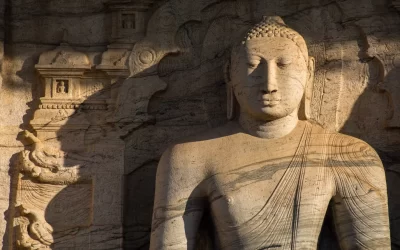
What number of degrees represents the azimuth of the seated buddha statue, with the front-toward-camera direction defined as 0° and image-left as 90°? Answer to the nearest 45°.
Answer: approximately 0°

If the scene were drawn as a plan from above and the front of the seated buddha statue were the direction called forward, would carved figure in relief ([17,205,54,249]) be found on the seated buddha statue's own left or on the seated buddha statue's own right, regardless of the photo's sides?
on the seated buddha statue's own right

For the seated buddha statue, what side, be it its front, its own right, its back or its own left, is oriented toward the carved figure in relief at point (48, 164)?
right
